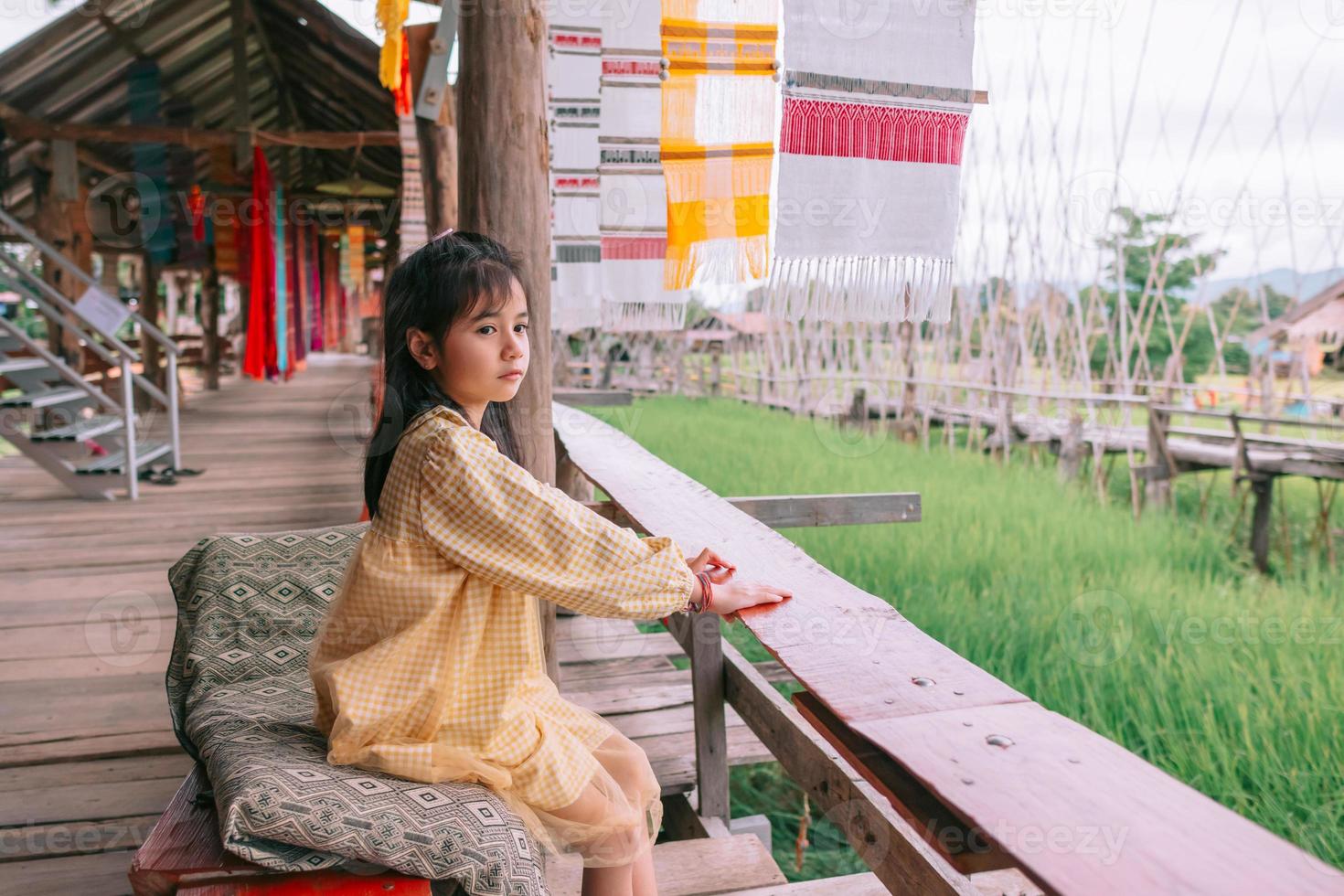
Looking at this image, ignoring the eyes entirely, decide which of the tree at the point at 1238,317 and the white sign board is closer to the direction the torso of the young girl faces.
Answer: the tree

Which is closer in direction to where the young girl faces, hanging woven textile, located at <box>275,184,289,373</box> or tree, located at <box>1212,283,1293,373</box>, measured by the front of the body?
the tree

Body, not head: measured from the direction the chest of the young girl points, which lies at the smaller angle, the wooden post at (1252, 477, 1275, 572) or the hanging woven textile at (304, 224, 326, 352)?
the wooden post

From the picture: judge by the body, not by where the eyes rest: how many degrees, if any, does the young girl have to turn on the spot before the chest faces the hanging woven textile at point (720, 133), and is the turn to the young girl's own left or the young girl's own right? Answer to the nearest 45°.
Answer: approximately 45° to the young girl's own left

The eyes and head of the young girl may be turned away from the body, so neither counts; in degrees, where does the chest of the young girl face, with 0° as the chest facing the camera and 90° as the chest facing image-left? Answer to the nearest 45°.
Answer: approximately 270°

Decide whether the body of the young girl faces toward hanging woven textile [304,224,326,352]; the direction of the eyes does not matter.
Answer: no

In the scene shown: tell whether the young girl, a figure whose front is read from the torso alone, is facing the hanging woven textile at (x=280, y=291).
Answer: no
